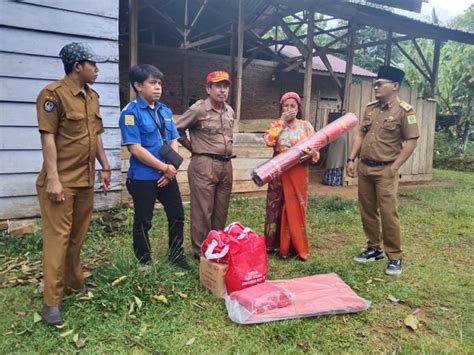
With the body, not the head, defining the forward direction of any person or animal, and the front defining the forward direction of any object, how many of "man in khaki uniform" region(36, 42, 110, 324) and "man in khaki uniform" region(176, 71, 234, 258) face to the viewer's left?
0

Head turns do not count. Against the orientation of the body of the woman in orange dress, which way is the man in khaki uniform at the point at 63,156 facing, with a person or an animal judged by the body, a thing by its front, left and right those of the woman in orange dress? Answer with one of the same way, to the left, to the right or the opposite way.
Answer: to the left

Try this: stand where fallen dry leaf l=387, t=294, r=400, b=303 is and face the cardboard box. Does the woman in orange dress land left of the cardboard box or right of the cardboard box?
right

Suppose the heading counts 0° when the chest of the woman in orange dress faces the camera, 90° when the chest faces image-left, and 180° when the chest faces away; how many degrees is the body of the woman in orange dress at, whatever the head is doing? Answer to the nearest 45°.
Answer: approximately 0°

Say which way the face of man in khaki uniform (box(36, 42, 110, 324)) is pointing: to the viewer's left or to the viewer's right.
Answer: to the viewer's right

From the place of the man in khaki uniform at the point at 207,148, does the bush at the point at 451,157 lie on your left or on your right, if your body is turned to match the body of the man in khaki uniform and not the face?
on your left

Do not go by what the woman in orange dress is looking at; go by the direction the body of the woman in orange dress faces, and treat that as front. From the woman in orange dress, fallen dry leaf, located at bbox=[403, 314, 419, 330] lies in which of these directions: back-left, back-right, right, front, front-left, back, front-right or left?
front-left

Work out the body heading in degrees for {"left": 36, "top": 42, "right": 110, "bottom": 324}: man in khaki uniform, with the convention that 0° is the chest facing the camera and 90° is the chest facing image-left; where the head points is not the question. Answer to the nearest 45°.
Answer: approximately 315°

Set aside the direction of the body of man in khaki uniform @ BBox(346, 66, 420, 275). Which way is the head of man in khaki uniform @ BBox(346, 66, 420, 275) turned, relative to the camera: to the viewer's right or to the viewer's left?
to the viewer's left

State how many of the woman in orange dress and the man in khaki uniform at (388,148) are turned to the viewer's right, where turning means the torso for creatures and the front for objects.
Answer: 0

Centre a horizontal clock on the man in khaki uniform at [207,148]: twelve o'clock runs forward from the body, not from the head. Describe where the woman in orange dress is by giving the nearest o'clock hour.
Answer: The woman in orange dress is roughly at 10 o'clock from the man in khaki uniform.

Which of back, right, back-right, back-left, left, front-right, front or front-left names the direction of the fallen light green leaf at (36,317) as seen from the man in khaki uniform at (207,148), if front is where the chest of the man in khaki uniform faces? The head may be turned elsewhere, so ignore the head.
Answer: right
